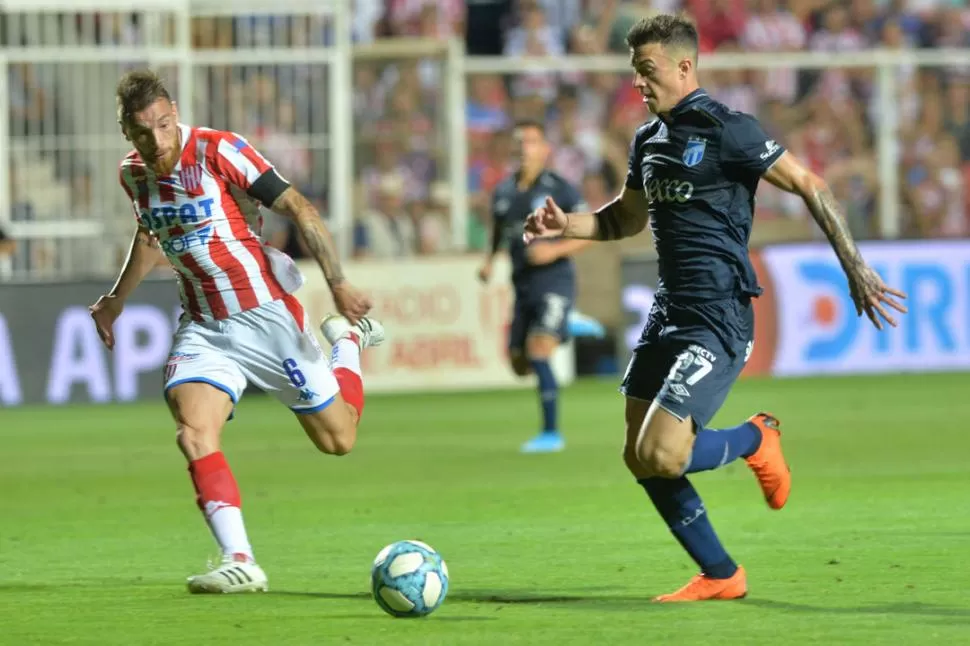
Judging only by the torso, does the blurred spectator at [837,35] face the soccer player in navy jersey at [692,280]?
yes

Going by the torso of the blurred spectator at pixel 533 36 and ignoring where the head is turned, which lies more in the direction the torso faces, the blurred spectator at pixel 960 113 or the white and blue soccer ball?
the white and blue soccer ball

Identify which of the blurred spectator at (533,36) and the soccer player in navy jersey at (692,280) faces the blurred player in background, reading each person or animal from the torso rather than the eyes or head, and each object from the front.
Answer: the blurred spectator

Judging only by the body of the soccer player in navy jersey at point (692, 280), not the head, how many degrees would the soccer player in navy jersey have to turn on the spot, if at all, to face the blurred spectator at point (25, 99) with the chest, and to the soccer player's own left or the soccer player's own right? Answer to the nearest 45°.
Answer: approximately 90° to the soccer player's own right

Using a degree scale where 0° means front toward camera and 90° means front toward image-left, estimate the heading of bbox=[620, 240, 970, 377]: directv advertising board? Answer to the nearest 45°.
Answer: approximately 0°

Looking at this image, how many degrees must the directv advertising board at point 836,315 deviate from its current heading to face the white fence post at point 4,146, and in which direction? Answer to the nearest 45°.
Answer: approximately 90° to its right

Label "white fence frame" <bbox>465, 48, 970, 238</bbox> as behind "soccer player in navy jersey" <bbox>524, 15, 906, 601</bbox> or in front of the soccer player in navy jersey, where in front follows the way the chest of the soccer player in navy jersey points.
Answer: behind

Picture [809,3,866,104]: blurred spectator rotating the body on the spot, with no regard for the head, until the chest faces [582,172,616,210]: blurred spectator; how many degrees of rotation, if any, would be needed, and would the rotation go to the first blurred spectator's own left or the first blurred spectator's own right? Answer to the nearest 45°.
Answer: approximately 45° to the first blurred spectator's own right
